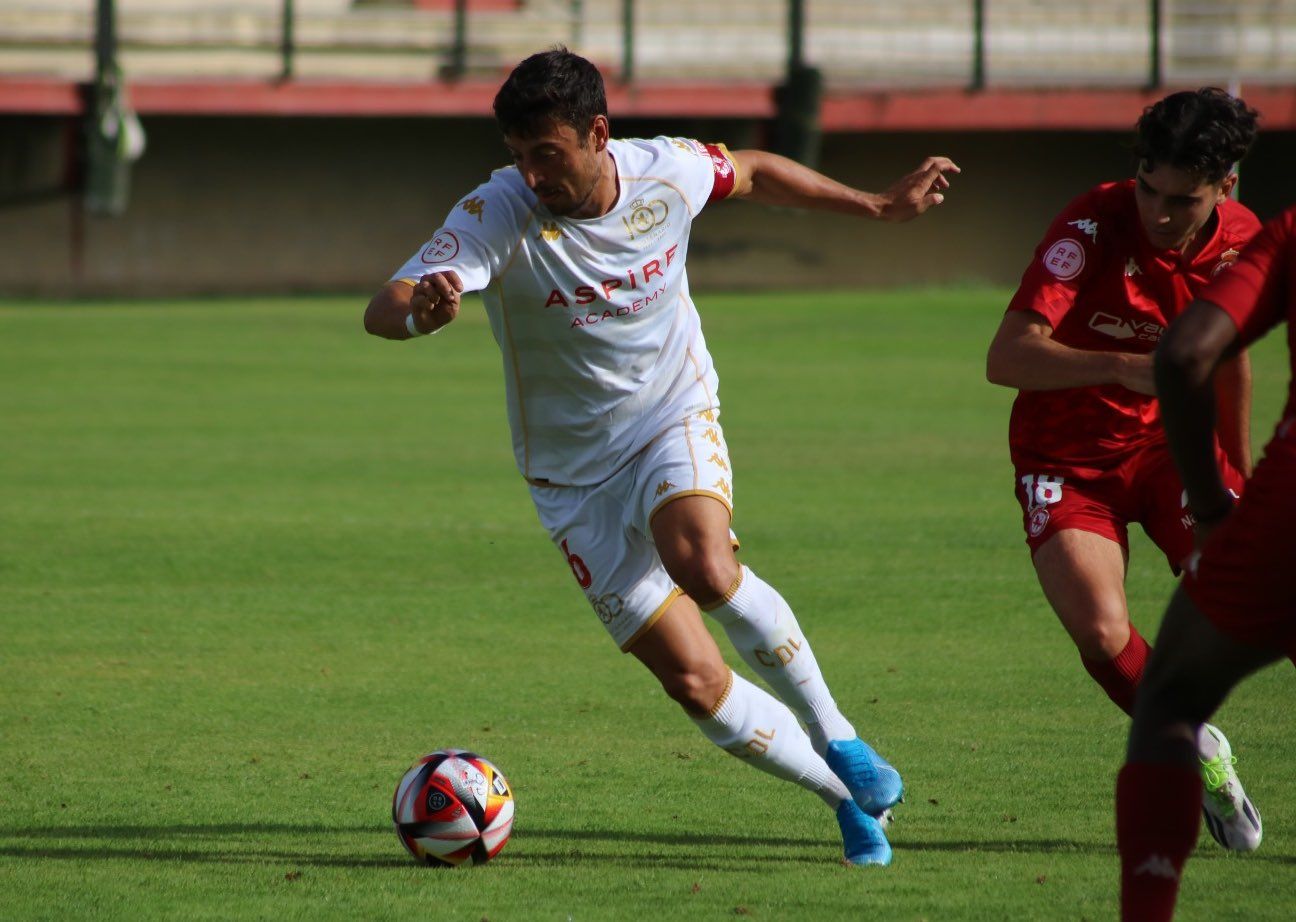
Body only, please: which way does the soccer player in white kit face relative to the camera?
toward the camera

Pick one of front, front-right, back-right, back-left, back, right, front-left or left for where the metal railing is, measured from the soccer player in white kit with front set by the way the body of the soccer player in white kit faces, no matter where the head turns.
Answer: back

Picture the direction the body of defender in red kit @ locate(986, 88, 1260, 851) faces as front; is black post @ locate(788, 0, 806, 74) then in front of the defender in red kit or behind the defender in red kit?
behind

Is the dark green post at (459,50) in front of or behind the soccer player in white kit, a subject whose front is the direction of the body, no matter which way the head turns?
behind

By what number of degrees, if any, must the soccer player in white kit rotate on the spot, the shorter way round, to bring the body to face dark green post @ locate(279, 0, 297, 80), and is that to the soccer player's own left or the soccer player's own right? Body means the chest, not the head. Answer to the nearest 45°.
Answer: approximately 180°

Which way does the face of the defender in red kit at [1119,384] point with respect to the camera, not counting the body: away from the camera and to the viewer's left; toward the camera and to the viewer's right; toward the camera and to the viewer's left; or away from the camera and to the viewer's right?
toward the camera and to the viewer's left

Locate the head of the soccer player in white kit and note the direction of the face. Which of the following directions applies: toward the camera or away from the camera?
toward the camera
